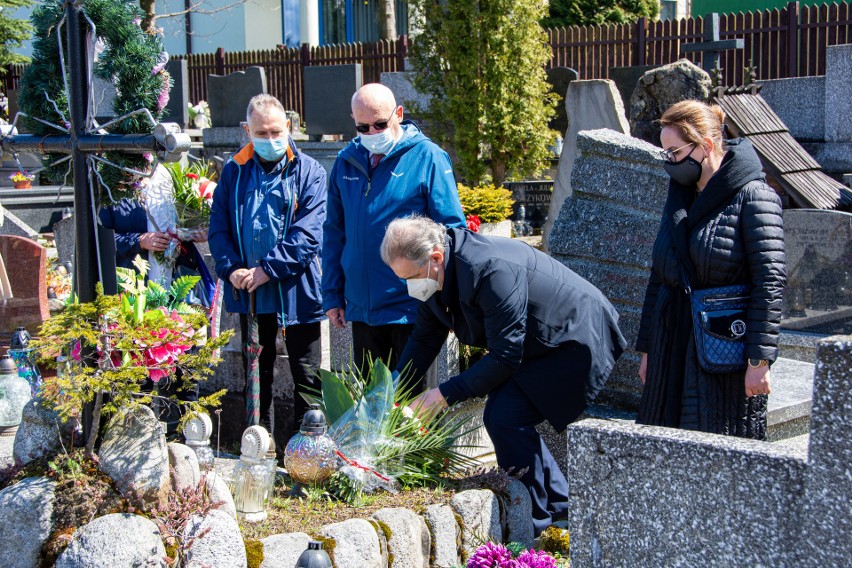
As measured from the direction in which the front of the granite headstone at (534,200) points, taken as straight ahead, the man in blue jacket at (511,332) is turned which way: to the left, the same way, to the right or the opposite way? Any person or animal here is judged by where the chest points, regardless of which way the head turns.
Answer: to the right

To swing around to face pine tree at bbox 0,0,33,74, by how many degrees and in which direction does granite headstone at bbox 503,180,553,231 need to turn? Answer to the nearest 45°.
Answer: approximately 135° to its right

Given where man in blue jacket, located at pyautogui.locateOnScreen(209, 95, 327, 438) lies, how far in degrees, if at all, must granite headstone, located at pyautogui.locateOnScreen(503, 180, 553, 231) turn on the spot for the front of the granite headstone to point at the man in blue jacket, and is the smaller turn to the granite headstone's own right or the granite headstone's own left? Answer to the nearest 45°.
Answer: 0° — it already faces them

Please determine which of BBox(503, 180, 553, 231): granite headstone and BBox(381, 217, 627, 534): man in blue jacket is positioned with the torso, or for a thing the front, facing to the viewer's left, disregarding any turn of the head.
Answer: the man in blue jacket

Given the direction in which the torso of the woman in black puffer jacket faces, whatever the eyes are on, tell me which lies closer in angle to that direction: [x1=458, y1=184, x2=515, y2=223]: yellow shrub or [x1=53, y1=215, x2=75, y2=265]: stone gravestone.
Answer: the stone gravestone

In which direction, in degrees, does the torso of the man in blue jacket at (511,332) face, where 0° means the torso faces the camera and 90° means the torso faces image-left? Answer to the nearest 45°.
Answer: approximately 90°

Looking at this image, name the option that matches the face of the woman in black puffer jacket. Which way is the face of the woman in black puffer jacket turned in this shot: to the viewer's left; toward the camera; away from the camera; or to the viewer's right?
to the viewer's left

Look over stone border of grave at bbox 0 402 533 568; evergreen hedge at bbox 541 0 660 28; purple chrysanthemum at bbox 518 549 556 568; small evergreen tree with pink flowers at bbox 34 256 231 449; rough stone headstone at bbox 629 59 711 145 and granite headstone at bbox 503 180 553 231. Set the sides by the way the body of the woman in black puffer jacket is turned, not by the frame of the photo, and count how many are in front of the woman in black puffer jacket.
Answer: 3

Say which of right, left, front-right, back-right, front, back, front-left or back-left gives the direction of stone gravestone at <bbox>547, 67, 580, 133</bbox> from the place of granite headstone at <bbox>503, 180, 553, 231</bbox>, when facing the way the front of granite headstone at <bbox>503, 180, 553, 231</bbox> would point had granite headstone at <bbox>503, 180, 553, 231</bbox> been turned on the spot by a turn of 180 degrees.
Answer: front

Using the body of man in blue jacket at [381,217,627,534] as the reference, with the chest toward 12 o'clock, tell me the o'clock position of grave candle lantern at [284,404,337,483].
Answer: The grave candle lantern is roughly at 11 o'clock from the man in blue jacket.

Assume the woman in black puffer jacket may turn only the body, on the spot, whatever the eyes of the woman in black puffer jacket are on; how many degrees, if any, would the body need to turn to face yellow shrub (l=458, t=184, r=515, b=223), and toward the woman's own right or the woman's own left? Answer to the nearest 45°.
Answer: approximately 135° to the woman's own right

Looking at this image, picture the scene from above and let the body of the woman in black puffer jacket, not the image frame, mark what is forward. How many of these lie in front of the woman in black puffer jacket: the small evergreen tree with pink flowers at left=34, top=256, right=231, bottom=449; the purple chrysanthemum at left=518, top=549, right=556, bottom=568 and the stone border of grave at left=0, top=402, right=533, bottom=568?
3

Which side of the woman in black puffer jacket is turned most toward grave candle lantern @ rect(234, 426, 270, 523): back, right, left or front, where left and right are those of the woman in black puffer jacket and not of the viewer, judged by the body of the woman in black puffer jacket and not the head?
front

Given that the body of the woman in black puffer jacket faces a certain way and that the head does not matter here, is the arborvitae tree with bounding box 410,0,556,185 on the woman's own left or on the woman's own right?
on the woman's own right

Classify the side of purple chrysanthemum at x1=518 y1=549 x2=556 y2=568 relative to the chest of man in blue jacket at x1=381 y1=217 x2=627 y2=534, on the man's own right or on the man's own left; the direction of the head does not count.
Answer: on the man's own left

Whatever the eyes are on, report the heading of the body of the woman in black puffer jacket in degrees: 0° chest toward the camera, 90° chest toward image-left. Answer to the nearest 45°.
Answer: approximately 45°

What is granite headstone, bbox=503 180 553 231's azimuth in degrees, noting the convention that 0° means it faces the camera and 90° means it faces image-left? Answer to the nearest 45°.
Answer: approximately 0°

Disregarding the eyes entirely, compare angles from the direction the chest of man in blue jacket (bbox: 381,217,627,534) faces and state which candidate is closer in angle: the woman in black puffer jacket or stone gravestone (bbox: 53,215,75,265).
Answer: the stone gravestone
